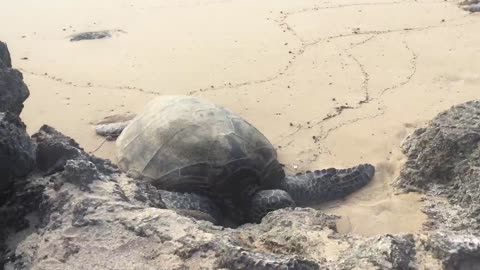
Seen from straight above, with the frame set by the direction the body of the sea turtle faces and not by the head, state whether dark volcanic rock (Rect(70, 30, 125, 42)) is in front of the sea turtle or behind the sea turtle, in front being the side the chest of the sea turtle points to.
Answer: behind

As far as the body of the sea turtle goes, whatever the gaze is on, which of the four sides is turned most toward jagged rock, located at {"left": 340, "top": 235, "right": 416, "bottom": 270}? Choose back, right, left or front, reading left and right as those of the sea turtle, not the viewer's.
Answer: front

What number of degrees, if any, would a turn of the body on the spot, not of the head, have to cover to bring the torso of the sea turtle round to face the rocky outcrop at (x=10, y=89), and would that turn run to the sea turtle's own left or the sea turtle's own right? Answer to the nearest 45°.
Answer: approximately 90° to the sea turtle's own right

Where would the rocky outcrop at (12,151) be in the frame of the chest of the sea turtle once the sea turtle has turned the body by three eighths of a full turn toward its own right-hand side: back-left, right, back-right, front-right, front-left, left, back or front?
front-left

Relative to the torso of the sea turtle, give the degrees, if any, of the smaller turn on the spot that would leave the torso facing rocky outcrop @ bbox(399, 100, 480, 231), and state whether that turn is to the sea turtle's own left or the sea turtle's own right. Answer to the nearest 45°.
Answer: approximately 45° to the sea turtle's own left

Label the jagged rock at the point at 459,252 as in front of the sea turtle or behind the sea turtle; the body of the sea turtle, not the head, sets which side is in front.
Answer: in front

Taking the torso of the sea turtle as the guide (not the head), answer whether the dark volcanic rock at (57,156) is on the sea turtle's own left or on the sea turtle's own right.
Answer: on the sea turtle's own right

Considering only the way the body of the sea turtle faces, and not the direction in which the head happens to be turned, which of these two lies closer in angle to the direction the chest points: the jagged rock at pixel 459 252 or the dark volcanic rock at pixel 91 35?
the jagged rock

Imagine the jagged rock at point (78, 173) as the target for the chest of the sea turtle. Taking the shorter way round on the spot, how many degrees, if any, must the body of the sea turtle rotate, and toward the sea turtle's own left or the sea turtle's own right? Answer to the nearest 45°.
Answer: approximately 90° to the sea turtle's own right

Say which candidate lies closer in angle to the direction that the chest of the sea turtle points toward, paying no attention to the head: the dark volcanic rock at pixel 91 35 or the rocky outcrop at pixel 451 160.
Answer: the rocky outcrop
